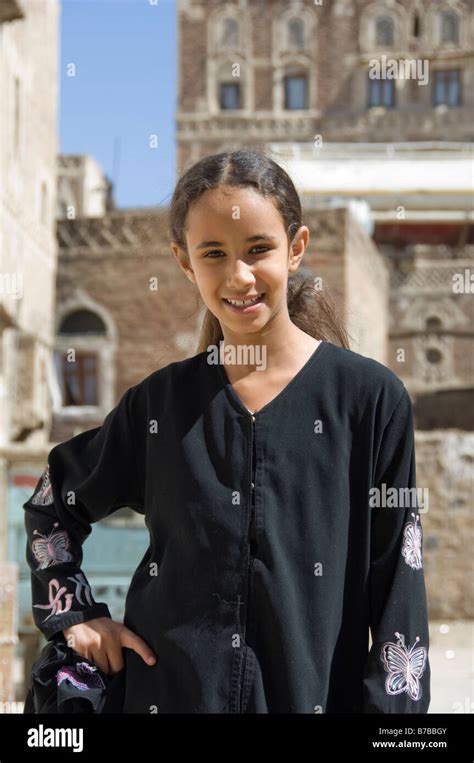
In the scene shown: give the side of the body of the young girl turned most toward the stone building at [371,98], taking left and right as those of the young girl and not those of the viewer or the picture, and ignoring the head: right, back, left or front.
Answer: back

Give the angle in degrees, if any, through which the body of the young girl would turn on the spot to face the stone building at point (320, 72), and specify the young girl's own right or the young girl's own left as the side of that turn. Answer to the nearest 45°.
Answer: approximately 180°

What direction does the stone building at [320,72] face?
toward the camera

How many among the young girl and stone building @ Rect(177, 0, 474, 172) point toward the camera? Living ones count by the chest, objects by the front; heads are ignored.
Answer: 2

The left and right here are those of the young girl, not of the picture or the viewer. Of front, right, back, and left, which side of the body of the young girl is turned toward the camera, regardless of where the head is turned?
front

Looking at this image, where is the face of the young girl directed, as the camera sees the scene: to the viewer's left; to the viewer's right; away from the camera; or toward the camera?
toward the camera

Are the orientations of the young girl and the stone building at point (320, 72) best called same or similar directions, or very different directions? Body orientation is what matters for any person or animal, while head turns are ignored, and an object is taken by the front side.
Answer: same or similar directions

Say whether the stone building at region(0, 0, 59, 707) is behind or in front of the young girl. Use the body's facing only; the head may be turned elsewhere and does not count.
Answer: behind

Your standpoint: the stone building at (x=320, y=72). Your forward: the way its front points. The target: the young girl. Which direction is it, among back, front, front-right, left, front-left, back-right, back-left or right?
front
